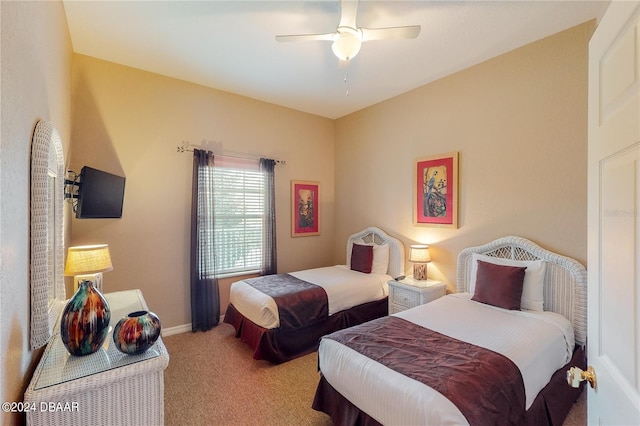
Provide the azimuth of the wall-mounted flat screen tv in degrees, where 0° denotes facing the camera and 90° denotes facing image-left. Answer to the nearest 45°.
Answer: approximately 315°

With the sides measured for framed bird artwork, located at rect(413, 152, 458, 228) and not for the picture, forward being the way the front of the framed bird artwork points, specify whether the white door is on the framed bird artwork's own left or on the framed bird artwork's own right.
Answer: on the framed bird artwork's own left

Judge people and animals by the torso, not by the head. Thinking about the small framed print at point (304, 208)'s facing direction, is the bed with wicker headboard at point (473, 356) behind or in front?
in front

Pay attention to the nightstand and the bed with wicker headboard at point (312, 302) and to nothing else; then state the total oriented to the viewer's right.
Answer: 0

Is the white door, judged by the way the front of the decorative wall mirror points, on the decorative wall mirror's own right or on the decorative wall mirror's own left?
on the decorative wall mirror's own right

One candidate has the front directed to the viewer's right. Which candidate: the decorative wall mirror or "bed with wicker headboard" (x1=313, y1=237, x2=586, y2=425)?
the decorative wall mirror

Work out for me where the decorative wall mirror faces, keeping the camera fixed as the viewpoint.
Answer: facing to the right of the viewer

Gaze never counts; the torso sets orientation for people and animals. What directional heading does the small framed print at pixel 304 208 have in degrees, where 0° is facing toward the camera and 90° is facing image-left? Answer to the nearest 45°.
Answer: approximately 315°

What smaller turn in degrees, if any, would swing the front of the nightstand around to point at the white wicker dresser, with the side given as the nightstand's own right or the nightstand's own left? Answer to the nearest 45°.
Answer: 0° — it already faces it

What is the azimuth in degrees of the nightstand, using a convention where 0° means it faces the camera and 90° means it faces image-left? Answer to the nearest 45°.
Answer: approximately 45°
